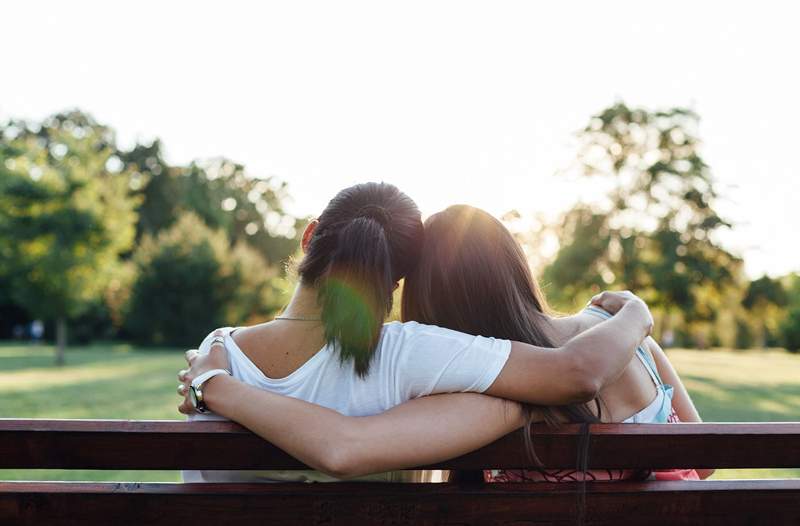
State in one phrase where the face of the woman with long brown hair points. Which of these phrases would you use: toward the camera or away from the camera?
away from the camera

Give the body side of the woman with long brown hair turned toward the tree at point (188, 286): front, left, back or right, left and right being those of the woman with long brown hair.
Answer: front

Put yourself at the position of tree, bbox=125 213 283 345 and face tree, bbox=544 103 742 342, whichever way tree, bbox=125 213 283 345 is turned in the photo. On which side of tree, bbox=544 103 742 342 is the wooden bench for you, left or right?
right

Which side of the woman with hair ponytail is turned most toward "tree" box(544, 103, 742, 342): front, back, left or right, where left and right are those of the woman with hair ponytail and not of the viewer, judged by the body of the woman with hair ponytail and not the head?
front

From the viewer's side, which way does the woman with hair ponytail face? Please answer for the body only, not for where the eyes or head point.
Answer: away from the camera

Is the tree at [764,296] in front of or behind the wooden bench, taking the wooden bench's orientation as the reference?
in front

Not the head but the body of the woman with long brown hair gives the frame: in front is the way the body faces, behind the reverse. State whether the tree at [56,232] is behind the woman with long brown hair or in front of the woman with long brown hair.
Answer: in front

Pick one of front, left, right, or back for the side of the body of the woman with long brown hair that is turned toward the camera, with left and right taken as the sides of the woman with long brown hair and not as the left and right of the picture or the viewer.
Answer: back

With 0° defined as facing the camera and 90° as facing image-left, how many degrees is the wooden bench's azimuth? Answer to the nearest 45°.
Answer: approximately 180°

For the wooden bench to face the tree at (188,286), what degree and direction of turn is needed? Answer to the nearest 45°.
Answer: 0° — it already faces it

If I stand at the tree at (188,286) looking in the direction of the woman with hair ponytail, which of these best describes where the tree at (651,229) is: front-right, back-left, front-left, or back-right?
front-left

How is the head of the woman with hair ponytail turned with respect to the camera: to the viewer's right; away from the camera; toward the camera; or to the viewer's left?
away from the camera

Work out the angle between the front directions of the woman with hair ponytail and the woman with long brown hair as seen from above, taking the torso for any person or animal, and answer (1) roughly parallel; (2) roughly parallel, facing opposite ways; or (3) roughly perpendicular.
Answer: roughly parallel
